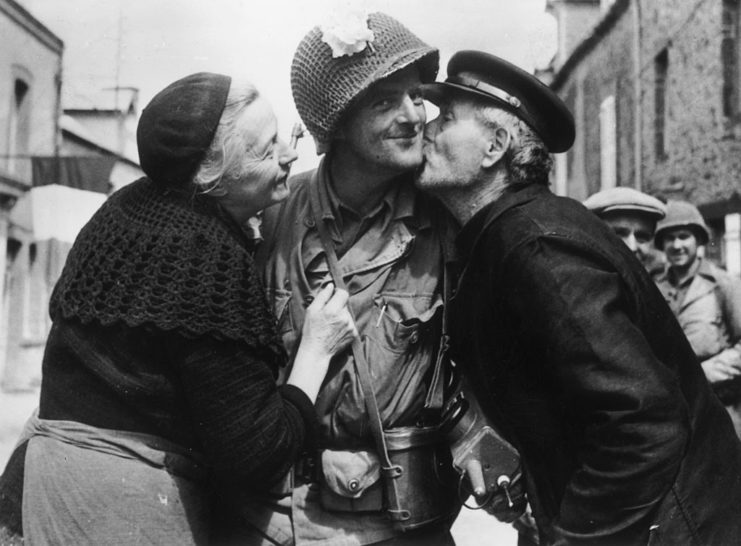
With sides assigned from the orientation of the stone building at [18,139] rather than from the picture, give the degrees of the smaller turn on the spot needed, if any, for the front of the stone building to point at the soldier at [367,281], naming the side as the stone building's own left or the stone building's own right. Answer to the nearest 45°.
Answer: approximately 45° to the stone building's own right

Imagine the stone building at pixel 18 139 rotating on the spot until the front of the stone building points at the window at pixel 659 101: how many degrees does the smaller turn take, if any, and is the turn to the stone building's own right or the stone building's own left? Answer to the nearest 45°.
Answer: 0° — it already faces it

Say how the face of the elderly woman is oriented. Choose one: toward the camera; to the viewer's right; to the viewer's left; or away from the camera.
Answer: to the viewer's right

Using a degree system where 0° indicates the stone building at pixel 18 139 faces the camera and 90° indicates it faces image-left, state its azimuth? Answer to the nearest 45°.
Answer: approximately 315°

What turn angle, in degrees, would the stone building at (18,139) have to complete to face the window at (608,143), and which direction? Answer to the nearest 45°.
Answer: approximately 45° to its left

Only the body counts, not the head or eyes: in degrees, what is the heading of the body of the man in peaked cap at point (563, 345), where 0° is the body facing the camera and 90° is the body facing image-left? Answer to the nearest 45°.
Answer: approximately 90°

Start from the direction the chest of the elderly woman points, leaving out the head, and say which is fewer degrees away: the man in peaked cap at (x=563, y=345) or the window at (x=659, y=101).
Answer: the man in peaked cap

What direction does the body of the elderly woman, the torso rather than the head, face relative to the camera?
to the viewer's right

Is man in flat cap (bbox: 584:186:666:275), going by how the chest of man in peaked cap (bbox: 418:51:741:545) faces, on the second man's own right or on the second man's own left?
on the second man's own right
